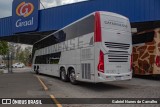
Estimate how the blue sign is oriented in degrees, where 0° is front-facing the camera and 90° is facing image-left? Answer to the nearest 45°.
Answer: approximately 0°
